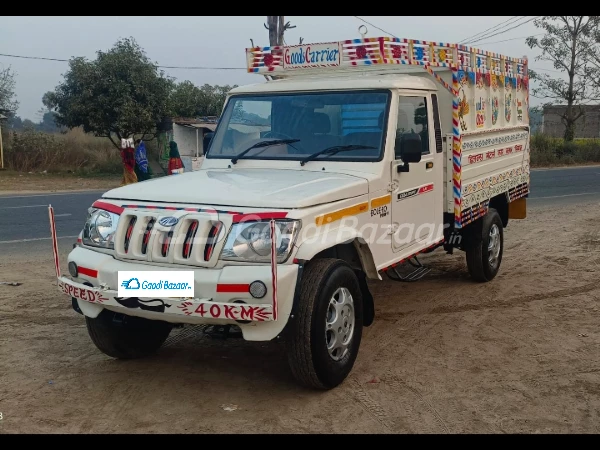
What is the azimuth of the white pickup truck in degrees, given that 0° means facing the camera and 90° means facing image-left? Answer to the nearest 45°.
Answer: approximately 45°

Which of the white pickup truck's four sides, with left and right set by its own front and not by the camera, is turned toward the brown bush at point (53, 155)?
right

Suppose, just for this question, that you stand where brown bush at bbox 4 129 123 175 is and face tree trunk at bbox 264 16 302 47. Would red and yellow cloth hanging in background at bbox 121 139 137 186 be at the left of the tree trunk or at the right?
right

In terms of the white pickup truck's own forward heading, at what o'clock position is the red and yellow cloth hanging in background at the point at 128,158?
The red and yellow cloth hanging in background is roughly at 4 o'clock from the white pickup truck.

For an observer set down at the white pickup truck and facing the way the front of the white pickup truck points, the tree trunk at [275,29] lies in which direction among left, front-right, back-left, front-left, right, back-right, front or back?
back-right

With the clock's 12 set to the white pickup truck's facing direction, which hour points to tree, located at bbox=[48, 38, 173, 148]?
The tree is roughly at 4 o'clock from the white pickup truck.
